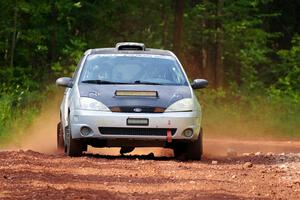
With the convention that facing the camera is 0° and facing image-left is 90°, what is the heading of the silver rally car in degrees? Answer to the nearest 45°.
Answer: approximately 0°
